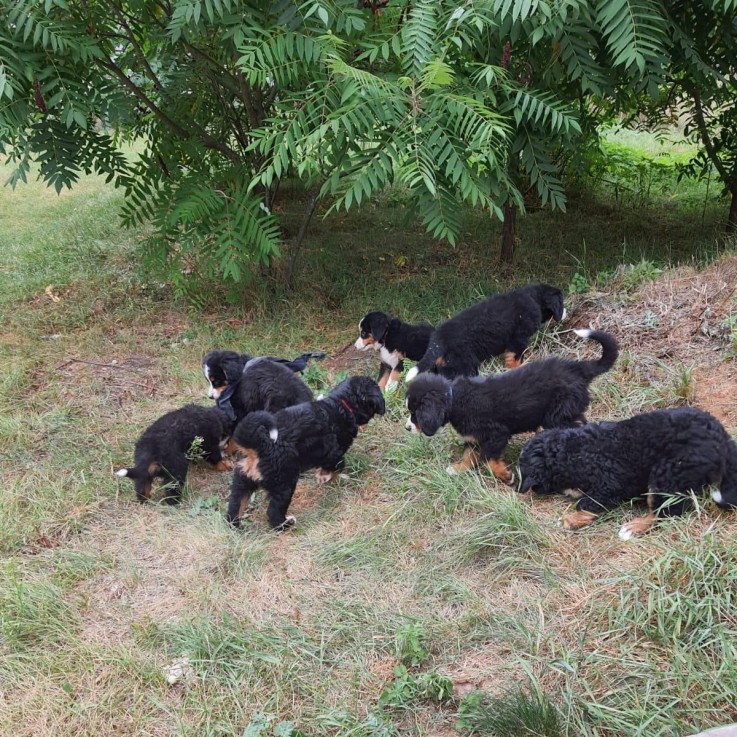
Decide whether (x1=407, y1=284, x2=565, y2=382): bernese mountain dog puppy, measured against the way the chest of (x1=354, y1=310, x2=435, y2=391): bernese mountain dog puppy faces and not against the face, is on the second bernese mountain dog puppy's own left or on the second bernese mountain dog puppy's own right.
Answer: on the second bernese mountain dog puppy's own left

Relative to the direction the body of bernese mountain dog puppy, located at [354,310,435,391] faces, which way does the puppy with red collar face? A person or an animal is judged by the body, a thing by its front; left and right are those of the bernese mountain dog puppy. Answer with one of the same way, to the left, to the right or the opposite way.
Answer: the opposite way

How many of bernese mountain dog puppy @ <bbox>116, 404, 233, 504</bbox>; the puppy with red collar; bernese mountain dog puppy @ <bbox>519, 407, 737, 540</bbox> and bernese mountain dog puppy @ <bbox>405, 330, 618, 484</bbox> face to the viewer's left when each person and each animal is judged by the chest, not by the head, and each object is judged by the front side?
2

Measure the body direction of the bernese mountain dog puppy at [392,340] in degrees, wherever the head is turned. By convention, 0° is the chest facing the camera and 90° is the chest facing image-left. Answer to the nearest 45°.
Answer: approximately 45°

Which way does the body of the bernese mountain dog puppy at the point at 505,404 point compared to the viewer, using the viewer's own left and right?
facing to the left of the viewer

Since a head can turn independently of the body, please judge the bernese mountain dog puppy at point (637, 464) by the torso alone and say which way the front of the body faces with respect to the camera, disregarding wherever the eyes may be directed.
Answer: to the viewer's left

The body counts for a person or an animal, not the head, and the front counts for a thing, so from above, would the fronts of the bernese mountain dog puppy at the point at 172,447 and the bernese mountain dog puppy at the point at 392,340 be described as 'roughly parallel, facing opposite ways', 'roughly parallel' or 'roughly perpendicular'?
roughly parallel, facing opposite ways

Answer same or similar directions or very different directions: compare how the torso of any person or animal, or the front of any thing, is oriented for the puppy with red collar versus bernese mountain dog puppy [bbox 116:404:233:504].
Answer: same or similar directions

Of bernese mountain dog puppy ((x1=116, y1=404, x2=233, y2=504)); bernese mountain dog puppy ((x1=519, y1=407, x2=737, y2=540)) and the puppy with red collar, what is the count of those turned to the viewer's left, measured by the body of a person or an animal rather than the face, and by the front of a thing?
1

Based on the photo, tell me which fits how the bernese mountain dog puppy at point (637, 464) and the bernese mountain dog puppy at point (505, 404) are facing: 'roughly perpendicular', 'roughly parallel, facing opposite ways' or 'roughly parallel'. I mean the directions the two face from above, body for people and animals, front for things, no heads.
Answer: roughly parallel

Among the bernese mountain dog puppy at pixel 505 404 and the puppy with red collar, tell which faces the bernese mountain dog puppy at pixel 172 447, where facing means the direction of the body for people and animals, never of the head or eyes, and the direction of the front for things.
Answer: the bernese mountain dog puppy at pixel 505 404

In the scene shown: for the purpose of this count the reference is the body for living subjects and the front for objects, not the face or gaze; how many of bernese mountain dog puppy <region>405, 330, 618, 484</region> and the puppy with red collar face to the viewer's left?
1
